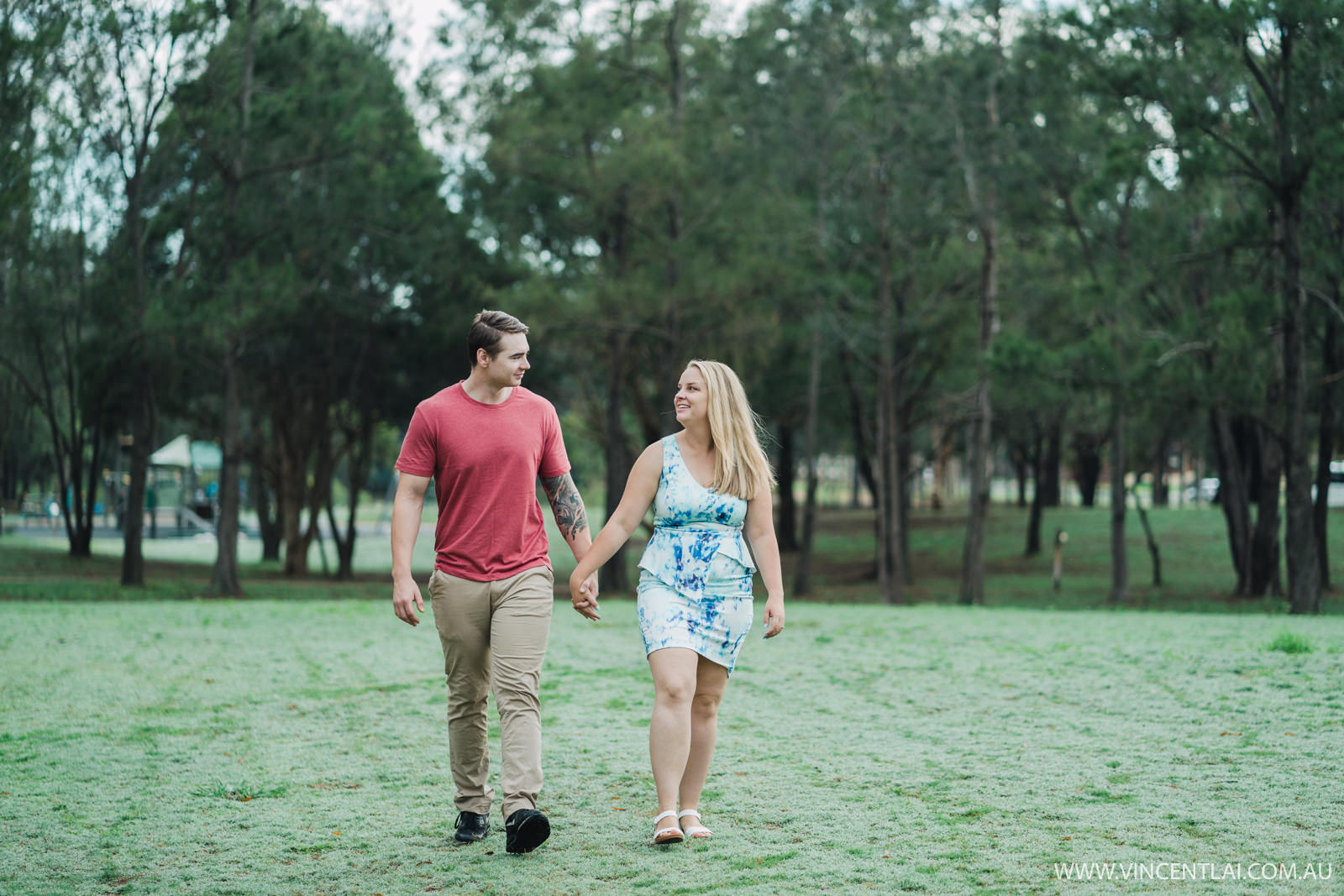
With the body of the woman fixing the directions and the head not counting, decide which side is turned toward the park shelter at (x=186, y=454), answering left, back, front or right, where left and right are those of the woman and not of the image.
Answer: back

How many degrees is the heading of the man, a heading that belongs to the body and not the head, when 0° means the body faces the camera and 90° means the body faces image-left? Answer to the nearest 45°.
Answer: approximately 0°

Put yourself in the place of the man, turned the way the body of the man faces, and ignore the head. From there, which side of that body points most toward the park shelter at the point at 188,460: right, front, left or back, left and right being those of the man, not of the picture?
back

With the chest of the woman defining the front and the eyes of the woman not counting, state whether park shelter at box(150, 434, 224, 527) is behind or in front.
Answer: behind

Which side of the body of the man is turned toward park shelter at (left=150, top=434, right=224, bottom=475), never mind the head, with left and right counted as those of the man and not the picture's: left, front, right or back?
back

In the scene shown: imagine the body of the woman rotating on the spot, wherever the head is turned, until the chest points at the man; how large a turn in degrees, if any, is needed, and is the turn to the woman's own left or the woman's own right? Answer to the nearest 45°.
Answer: approximately 90° to the woman's own right

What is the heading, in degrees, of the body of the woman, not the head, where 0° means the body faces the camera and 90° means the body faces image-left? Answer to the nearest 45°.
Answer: approximately 0°

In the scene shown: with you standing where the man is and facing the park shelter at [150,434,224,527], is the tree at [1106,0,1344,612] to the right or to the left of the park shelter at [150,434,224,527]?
right

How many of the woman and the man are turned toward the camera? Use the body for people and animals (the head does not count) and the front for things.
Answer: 2

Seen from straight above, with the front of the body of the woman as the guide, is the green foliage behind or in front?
behind

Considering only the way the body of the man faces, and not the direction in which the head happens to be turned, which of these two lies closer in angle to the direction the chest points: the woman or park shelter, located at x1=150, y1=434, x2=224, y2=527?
the woman
